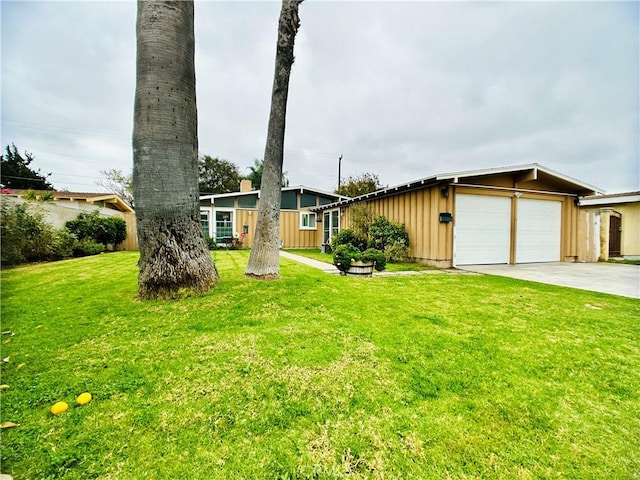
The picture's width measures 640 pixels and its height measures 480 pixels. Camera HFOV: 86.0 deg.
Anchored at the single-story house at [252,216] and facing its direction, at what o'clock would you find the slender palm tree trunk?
The slender palm tree trunk is roughly at 12 o'clock from the single-story house.

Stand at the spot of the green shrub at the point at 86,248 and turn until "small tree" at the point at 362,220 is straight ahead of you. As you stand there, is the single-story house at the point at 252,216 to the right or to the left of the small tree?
left

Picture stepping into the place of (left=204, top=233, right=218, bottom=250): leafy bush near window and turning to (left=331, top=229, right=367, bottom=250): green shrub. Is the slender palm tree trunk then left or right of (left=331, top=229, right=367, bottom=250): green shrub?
right

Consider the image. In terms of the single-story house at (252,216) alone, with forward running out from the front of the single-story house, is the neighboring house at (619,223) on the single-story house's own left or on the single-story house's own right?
on the single-story house's own left

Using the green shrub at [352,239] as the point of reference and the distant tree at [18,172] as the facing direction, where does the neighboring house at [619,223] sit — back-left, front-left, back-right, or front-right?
back-right

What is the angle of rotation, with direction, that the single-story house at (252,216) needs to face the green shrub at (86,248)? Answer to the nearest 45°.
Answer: approximately 45° to its right

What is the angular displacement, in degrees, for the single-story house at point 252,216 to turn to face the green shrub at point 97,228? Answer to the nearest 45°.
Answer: approximately 45° to its right

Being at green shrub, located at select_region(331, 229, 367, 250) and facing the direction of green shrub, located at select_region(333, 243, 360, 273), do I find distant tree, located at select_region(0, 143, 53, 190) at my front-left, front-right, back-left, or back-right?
back-right

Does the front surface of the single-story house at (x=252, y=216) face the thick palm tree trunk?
yes

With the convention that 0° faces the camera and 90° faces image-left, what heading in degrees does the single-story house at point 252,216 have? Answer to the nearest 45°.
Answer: approximately 0°

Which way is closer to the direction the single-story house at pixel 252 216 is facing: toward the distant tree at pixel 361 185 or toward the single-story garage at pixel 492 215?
the single-story garage

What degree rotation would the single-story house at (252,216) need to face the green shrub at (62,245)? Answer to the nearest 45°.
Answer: approximately 45° to its right

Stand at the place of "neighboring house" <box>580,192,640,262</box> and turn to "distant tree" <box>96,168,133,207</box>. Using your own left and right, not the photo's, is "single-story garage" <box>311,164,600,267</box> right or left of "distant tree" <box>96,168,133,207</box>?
left
